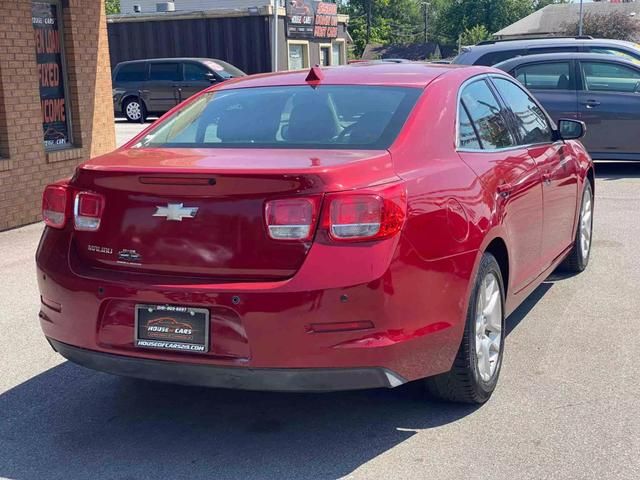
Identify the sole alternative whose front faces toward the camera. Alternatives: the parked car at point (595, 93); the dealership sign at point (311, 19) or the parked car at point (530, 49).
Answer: the dealership sign

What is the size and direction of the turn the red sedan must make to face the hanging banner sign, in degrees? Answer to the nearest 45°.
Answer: approximately 90° to its left

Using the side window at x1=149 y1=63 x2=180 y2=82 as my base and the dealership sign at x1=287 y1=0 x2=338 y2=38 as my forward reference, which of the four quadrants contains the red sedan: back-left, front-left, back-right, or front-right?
back-right

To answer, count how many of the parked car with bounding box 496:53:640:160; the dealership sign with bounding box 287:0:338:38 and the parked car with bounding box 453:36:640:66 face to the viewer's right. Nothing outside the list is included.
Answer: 2

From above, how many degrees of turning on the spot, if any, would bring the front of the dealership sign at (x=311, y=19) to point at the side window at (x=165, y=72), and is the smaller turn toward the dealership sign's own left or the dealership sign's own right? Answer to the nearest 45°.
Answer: approximately 45° to the dealership sign's own right

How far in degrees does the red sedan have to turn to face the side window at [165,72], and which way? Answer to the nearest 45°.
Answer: approximately 45° to its left

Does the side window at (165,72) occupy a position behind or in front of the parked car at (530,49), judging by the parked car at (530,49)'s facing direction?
behind

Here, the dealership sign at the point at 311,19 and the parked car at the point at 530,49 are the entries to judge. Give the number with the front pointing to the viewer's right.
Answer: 1

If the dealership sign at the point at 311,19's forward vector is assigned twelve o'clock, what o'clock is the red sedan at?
The red sedan is roughly at 12 o'clock from the dealership sign.

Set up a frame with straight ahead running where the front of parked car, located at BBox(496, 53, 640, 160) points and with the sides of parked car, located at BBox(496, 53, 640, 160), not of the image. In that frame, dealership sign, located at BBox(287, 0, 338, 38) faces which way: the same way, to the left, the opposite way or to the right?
to the right

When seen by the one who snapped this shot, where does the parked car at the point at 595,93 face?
facing to the right of the viewer

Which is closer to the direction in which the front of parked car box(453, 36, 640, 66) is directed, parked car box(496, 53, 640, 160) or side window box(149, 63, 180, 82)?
the parked car

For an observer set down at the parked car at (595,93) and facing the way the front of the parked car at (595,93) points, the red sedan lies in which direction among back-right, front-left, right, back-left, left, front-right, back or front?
right

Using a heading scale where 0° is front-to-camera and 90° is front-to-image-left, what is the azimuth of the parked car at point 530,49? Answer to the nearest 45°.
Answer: approximately 270°
